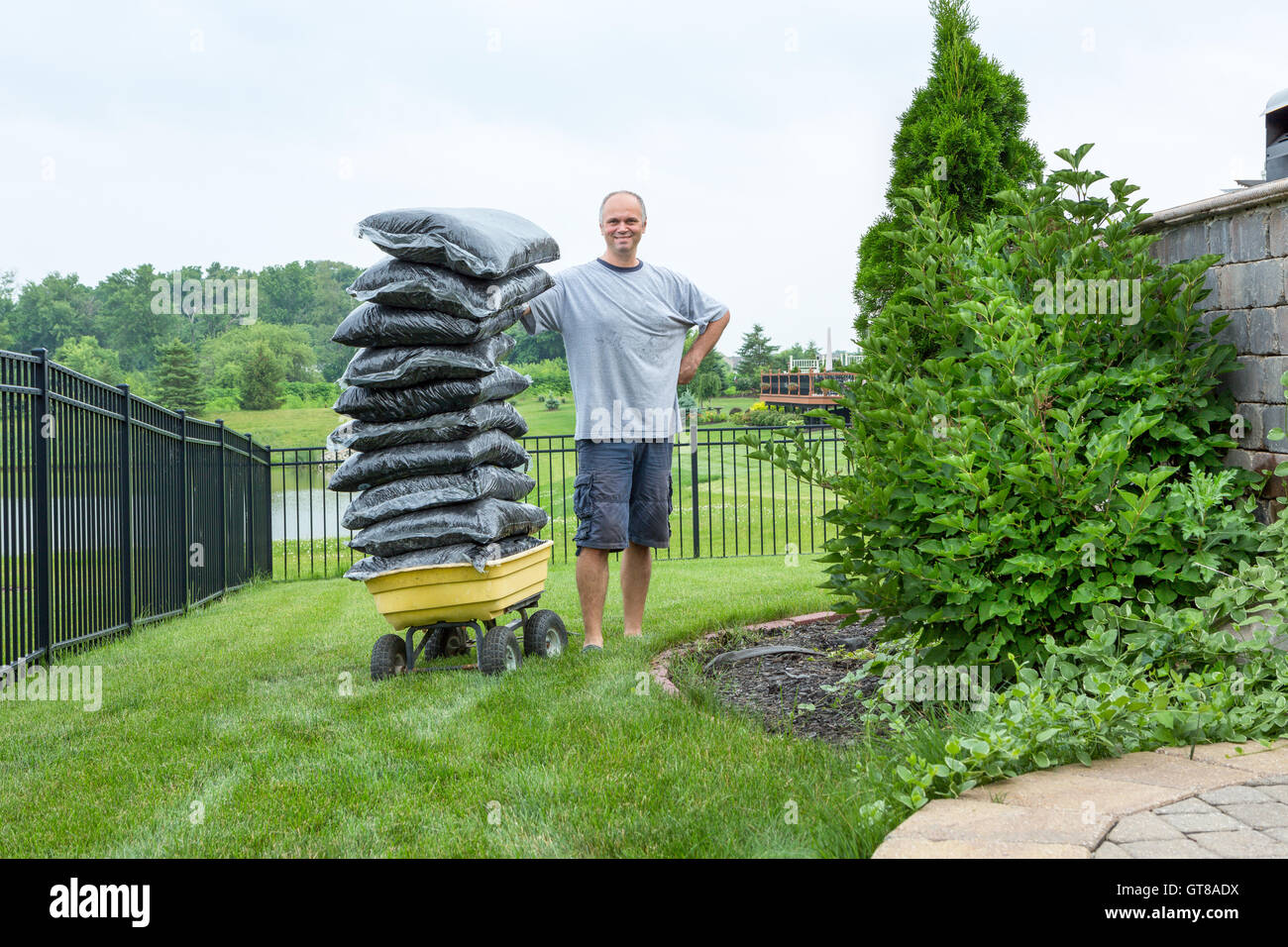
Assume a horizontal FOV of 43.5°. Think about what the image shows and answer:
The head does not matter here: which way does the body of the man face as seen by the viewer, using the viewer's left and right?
facing the viewer

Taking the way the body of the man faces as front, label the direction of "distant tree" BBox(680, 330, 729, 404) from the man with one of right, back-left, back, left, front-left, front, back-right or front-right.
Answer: back

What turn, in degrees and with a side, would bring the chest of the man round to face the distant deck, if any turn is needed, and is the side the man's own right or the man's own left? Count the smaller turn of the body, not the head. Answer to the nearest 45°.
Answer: approximately 180°

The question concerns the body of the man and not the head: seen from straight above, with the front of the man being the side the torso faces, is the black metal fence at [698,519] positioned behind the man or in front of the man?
behind

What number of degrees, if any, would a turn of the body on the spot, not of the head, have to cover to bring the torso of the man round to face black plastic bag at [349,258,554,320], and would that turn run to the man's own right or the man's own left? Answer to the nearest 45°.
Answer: approximately 45° to the man's own right

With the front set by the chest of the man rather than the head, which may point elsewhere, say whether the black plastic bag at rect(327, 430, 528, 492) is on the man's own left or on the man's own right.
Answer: on the man's own right

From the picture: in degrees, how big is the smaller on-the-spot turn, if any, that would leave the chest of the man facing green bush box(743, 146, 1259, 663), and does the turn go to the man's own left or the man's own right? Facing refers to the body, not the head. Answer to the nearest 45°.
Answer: approximately 45° to the man's own left

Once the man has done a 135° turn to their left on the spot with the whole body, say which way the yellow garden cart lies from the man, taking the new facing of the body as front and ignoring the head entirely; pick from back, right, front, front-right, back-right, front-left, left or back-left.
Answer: back

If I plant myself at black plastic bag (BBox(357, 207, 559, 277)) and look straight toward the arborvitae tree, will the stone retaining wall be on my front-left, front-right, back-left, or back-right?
front-right

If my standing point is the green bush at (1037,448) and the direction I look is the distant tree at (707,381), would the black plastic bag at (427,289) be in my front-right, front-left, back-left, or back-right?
front-left

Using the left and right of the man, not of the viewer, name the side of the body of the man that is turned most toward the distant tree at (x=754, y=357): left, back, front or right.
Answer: back

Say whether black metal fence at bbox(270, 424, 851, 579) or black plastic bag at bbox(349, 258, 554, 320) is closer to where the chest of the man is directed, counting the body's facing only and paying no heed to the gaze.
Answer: the black plastic bag

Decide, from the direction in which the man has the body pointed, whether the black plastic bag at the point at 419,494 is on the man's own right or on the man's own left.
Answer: on the man's own right

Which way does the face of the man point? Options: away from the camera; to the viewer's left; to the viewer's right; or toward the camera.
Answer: toward the camera
